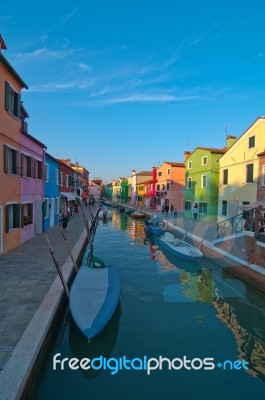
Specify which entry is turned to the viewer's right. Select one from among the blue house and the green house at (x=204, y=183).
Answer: the blue house

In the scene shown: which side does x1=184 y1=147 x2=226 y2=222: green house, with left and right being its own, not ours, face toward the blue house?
front

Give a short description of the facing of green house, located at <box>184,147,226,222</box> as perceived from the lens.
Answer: facing the viewer and to the left of the viewer

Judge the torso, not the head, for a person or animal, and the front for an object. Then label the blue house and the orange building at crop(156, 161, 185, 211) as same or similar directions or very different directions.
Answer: very different directions

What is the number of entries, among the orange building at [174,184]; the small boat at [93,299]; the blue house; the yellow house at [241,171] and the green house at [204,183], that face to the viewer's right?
1

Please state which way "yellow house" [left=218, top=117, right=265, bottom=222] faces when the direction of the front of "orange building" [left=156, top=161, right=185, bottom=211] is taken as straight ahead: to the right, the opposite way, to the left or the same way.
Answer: the same way

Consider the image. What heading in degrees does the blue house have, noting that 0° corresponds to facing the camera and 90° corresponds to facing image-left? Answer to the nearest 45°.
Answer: approximately 270°

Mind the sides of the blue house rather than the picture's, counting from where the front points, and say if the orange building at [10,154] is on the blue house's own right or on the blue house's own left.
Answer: on the blue house's own right

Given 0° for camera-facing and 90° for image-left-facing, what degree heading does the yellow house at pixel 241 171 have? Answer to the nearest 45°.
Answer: approximately 45°

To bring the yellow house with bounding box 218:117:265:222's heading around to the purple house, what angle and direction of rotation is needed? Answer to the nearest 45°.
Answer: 0° — it already faces it

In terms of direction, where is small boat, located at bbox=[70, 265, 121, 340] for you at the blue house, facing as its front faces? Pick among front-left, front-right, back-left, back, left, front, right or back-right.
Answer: right

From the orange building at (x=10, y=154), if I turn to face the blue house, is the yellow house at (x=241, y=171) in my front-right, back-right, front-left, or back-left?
front-right

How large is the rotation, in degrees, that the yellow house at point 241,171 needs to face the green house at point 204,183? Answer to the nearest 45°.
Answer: approximately 90° to its right
